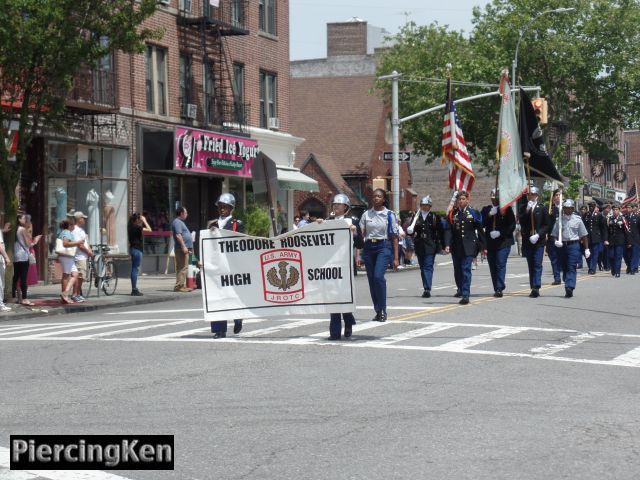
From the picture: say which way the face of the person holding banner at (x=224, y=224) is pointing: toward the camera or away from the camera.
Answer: toward the camera

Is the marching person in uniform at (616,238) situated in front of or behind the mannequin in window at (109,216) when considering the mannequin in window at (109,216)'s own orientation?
in front

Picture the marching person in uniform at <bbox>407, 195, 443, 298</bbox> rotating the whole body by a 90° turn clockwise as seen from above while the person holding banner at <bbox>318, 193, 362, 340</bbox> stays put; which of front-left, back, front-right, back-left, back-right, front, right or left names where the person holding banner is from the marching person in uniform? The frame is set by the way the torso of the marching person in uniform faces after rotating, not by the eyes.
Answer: left

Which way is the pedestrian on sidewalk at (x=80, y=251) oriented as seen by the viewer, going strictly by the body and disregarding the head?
to the viewer's right

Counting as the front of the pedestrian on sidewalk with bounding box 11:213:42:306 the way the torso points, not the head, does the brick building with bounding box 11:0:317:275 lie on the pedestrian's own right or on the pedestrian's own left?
on the pedestrian's own left

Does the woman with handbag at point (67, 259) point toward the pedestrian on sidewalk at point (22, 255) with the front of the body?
no

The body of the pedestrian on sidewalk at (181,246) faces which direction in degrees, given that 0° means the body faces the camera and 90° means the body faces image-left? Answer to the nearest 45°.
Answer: approximately 270°

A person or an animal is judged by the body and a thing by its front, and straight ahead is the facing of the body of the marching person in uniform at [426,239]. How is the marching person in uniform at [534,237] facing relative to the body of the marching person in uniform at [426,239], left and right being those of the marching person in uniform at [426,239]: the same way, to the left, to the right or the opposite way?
the same way

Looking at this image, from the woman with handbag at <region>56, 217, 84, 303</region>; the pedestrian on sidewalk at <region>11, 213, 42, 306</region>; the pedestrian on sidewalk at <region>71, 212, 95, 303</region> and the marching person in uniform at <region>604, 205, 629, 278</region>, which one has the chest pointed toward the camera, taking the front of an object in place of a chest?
the marching person in uniform

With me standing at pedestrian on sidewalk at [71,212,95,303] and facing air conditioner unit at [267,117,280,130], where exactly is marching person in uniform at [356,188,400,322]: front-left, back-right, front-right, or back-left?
back-right

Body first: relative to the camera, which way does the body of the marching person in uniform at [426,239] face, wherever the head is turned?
toward the camera

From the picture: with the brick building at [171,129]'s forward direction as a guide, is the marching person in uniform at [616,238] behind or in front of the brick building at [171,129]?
in front

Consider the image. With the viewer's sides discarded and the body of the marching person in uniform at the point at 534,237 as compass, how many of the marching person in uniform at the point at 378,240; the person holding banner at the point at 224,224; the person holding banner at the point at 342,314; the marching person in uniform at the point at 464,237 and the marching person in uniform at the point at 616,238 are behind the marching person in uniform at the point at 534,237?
1

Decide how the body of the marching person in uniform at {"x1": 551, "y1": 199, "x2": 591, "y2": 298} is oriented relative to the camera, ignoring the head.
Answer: toward the camera

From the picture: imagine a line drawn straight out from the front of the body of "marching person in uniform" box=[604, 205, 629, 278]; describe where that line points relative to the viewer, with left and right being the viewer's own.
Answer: facing the viewer

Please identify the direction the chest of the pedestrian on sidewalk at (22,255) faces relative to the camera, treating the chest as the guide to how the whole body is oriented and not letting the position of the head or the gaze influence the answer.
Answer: to the viewer's right
